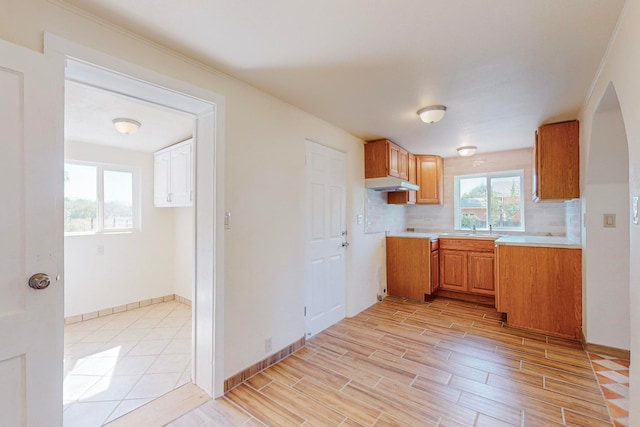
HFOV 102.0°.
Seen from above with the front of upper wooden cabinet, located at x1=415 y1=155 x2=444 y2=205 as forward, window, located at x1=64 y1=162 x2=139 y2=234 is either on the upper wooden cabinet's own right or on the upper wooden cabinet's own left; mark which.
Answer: on the upper wooden cabinet's own right

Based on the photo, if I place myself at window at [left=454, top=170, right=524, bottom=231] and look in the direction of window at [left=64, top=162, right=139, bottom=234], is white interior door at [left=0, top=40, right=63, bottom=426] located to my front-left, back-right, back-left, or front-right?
front-left

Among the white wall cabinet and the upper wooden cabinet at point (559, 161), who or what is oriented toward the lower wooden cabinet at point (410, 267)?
the upper wooden cabinet

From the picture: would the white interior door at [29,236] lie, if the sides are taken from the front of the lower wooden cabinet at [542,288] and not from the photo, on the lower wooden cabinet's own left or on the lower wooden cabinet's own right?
on the lower wooden cabinet's own left

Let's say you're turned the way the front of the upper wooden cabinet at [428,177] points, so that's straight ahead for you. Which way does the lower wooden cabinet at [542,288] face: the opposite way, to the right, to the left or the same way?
to the right

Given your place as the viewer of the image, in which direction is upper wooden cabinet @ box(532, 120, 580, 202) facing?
facing to the left of the viewer

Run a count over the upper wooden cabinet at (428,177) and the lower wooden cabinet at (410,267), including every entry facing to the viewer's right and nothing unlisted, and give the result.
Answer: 1

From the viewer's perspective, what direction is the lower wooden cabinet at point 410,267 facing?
to the viewer's right

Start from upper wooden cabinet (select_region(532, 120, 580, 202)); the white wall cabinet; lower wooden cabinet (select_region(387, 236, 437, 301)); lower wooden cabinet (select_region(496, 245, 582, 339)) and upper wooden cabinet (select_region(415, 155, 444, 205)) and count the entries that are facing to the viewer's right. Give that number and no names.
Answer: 1

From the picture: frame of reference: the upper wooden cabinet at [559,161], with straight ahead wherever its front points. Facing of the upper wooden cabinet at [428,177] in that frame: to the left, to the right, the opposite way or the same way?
to the left

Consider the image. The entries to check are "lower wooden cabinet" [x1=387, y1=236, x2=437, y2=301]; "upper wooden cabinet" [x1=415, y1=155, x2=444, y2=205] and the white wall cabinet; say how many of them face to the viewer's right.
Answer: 1

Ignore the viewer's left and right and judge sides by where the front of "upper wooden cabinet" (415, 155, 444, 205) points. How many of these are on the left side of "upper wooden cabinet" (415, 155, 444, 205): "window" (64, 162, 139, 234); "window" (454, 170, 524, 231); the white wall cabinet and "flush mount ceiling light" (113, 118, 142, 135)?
1

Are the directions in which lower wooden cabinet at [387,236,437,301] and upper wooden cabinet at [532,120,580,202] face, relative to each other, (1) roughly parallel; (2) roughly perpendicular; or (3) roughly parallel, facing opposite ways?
roughly parallel, facing opposite ways

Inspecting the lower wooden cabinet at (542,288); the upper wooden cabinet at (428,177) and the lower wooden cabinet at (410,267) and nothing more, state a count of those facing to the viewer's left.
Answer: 1

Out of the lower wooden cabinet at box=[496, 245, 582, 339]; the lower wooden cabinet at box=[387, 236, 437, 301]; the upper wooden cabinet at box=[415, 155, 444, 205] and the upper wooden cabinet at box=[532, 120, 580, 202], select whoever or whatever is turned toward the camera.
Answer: the upper wooden cabinet at box=[415, 155, 444, 205]

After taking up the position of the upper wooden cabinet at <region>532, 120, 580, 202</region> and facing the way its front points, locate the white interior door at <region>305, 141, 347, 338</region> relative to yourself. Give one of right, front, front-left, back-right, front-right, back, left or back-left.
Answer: front-left

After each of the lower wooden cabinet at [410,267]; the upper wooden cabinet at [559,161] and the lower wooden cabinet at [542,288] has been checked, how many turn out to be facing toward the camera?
0

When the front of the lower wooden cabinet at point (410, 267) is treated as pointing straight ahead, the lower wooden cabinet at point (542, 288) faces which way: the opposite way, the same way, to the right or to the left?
the opposite way

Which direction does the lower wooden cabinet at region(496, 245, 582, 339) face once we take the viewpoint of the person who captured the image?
facing to the left of the viewer

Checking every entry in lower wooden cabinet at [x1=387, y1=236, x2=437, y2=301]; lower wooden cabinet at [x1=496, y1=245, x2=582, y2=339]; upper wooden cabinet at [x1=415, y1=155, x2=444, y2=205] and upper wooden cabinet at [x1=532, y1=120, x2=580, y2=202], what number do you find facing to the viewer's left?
2
